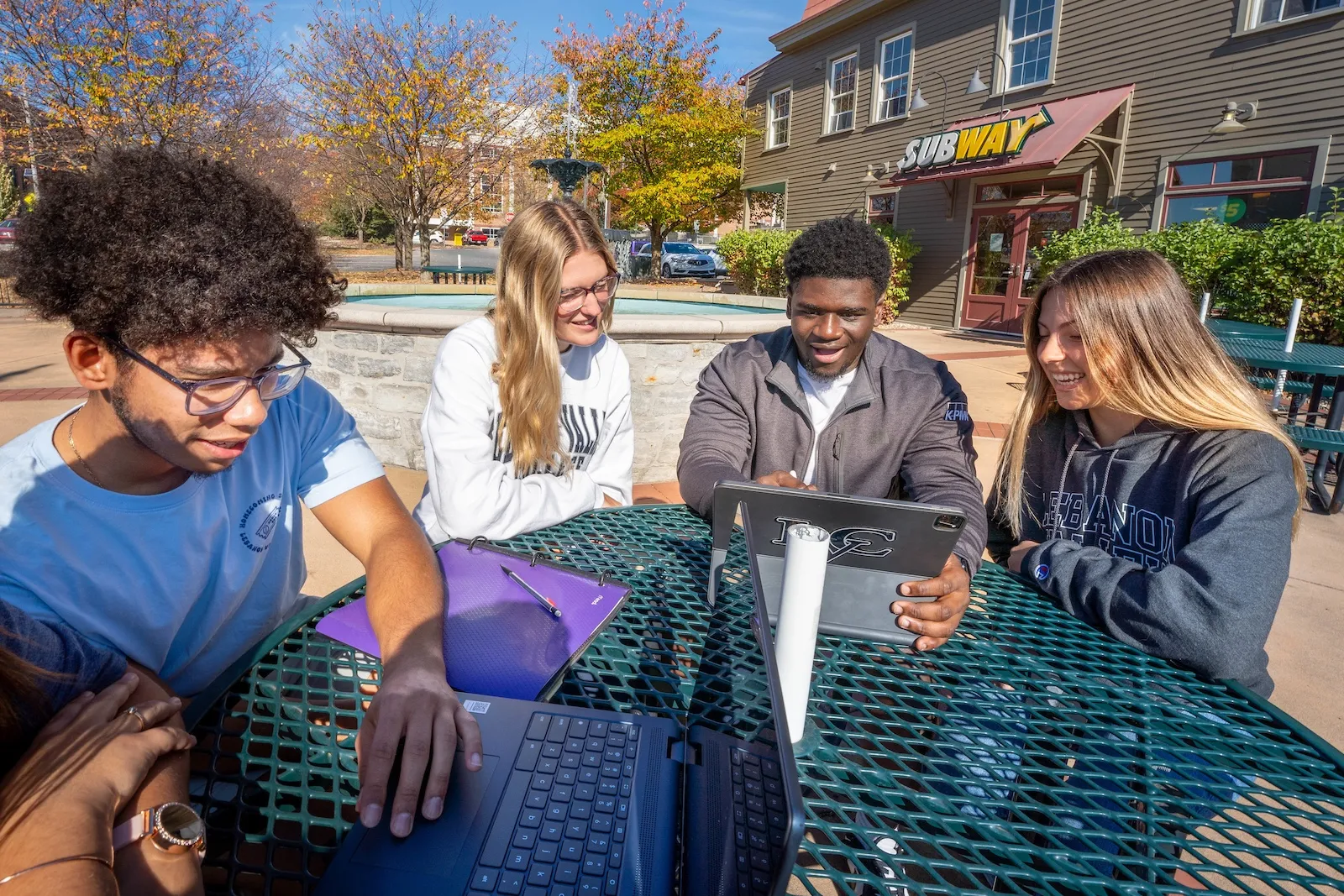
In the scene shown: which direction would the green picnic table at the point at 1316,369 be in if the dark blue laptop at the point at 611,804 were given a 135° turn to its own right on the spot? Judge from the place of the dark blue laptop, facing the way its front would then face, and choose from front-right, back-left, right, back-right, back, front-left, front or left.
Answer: front

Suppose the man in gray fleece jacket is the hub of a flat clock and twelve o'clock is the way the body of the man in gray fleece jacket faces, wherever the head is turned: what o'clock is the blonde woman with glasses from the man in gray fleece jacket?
The blonde woman with glasses is roughly at 3 o'clock from the man in gray fleece jacket.

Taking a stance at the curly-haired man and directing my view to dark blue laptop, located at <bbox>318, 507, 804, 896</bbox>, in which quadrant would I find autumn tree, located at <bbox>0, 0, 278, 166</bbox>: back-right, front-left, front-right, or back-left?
back-left

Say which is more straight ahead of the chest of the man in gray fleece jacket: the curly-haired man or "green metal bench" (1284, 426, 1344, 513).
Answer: the curly-haired man

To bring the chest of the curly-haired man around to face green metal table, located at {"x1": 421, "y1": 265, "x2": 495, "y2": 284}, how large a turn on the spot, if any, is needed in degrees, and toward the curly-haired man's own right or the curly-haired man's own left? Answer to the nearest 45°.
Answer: approximately 135° to the curly-haired man's own left

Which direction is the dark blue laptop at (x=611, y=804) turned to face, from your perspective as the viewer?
facing to the left of the viewer

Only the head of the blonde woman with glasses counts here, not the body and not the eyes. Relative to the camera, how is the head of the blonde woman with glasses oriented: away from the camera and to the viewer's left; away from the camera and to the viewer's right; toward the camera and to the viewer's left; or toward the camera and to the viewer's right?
toward the camera and to the viewer's right

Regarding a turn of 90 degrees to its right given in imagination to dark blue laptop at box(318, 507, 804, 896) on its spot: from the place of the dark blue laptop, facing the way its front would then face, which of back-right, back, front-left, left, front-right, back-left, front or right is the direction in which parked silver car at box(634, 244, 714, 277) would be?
front

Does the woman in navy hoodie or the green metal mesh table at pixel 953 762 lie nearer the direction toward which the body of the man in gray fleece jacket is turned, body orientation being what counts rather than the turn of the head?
the green metal mesh table
